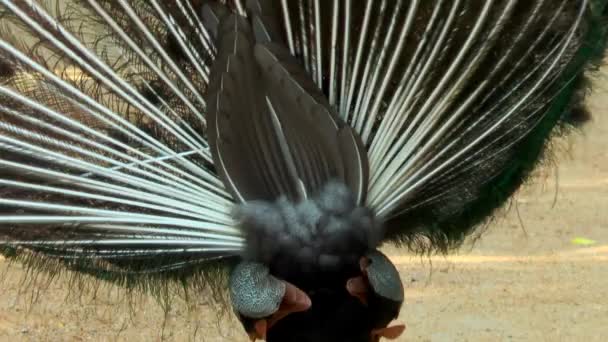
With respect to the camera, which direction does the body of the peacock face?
away from the camera
